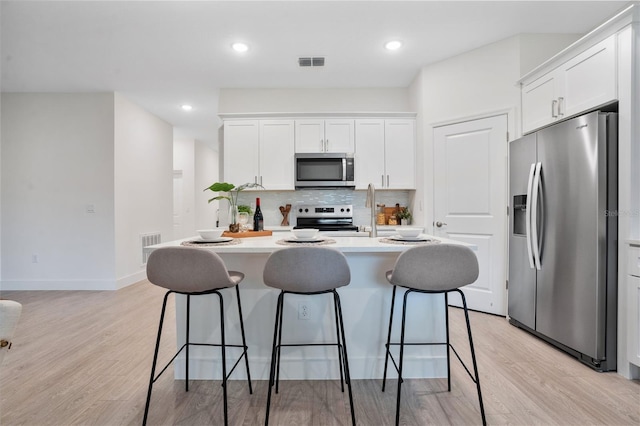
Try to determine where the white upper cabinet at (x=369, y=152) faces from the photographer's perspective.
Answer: facing the viewer

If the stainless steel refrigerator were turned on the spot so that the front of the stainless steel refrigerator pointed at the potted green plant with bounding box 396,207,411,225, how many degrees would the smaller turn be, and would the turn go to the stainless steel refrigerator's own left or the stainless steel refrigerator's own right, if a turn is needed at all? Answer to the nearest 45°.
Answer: approximately 90° to the stainless steel refrigerator's own right

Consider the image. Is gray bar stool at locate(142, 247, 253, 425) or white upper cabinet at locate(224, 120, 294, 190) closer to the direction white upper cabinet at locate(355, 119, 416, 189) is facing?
the gray bar stool

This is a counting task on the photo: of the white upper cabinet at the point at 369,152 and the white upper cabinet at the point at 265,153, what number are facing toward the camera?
2

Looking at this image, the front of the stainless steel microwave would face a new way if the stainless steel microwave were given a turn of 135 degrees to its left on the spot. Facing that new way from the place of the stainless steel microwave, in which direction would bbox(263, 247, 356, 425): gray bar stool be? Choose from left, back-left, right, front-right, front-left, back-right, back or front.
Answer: back-right

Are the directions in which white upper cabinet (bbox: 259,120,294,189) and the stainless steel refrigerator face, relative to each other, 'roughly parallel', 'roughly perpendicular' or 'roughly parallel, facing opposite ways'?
roughly perpendicular

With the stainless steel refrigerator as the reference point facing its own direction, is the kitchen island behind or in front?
in front

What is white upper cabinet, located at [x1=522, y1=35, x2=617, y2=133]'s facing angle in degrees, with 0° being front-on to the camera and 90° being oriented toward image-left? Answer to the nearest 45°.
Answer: approximately 45°

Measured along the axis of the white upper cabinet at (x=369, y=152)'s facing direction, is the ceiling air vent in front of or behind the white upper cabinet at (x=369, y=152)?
in front

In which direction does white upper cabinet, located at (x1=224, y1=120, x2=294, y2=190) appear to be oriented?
toward the camera

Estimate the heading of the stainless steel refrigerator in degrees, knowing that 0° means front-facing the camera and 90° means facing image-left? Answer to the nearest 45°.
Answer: approximately 45°

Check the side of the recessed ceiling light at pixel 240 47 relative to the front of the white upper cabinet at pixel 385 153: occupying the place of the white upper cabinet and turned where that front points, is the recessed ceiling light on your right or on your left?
on your right

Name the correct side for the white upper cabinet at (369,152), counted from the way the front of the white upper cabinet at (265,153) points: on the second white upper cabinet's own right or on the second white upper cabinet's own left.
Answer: on the second white upper cabinet's own left

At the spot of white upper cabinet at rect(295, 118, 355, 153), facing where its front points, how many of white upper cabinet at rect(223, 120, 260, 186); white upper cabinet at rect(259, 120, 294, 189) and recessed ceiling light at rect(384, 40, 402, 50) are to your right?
2
